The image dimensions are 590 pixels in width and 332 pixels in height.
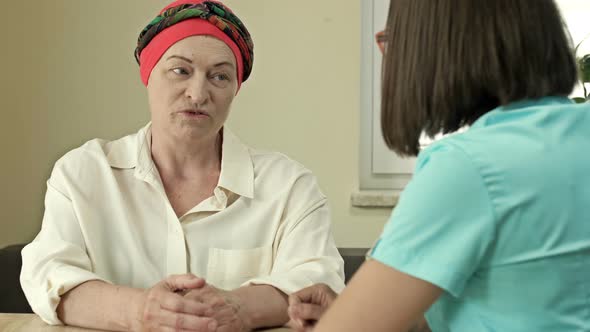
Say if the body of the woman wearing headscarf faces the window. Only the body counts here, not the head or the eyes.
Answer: no

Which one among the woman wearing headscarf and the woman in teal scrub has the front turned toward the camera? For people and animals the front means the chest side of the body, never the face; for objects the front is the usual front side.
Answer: the woman wearing headscarf

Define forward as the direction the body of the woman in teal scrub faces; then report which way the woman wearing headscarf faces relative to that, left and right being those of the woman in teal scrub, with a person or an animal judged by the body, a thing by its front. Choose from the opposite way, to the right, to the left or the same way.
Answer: the opposite way

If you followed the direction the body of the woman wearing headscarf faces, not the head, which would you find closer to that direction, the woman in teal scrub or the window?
the woman in teal scrub

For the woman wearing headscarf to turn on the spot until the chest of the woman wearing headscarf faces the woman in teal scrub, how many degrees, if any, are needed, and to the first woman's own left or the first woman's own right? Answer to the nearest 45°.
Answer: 0° — they already face them

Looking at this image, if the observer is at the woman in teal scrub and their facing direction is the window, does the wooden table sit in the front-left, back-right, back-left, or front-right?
front-left

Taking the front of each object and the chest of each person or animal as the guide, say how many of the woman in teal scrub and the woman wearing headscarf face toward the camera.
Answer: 1

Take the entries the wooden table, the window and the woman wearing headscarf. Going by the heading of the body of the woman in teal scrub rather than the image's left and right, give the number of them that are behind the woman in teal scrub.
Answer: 0

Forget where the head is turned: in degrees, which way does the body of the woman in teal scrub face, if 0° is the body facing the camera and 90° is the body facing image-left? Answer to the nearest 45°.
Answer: approximately 135°

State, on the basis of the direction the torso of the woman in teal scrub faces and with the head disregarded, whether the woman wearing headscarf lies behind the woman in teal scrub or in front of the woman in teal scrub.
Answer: in front

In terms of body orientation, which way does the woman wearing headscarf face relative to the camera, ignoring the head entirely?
toward the camera

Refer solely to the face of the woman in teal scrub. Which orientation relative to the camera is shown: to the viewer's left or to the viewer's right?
to the viewer's left

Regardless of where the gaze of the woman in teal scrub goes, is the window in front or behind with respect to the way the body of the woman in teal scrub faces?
in front

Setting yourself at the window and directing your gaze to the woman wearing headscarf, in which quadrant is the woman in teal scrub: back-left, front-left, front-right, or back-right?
front-left

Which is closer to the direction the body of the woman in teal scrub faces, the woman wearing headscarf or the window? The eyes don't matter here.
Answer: the woman wearing headscarf
